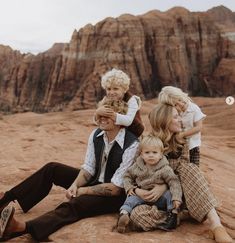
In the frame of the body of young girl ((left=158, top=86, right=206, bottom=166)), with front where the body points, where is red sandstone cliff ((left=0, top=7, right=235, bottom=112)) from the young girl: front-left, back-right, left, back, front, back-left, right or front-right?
back-right

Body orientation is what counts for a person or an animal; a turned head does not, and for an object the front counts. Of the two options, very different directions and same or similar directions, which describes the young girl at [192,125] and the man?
same or similar directions

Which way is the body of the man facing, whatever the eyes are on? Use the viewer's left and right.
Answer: facing the viewer and to the left of the viewer

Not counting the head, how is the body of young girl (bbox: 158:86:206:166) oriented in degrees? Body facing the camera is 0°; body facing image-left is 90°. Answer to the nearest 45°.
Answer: approximately 45°

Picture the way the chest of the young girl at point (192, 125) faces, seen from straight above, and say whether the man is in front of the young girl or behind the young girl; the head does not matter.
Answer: in front

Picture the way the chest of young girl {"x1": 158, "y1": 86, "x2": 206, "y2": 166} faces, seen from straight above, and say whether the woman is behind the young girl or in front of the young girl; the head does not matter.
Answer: in front
